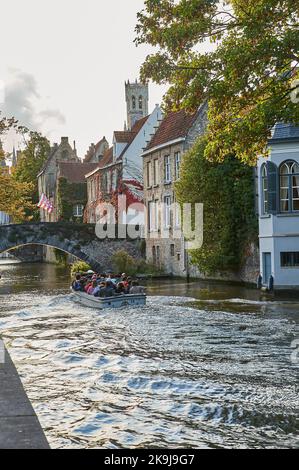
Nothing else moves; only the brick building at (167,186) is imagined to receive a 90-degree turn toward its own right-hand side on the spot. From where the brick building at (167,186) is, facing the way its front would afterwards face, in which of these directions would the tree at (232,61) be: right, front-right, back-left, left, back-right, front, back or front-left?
back-left

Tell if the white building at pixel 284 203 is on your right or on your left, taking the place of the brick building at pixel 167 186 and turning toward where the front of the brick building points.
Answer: on your left

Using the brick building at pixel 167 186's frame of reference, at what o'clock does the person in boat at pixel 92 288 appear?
The person in boat is roughly at 11 o'clock from the brick building.

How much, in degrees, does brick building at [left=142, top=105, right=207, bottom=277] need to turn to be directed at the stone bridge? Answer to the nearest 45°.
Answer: approximately 45° to its right

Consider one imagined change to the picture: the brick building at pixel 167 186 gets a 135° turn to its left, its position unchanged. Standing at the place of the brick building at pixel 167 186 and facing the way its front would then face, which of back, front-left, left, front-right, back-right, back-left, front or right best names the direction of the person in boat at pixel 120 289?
right

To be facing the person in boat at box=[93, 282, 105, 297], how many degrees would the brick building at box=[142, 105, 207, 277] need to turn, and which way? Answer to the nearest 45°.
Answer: approximately 45° to its left

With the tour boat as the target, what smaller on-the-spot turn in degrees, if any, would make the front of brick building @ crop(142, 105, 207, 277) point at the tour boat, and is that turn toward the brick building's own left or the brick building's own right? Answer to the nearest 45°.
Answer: approximately 45° to the brick building's own left

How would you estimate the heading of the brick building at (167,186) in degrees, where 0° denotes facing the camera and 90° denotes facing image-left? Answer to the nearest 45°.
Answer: approximately 45°
